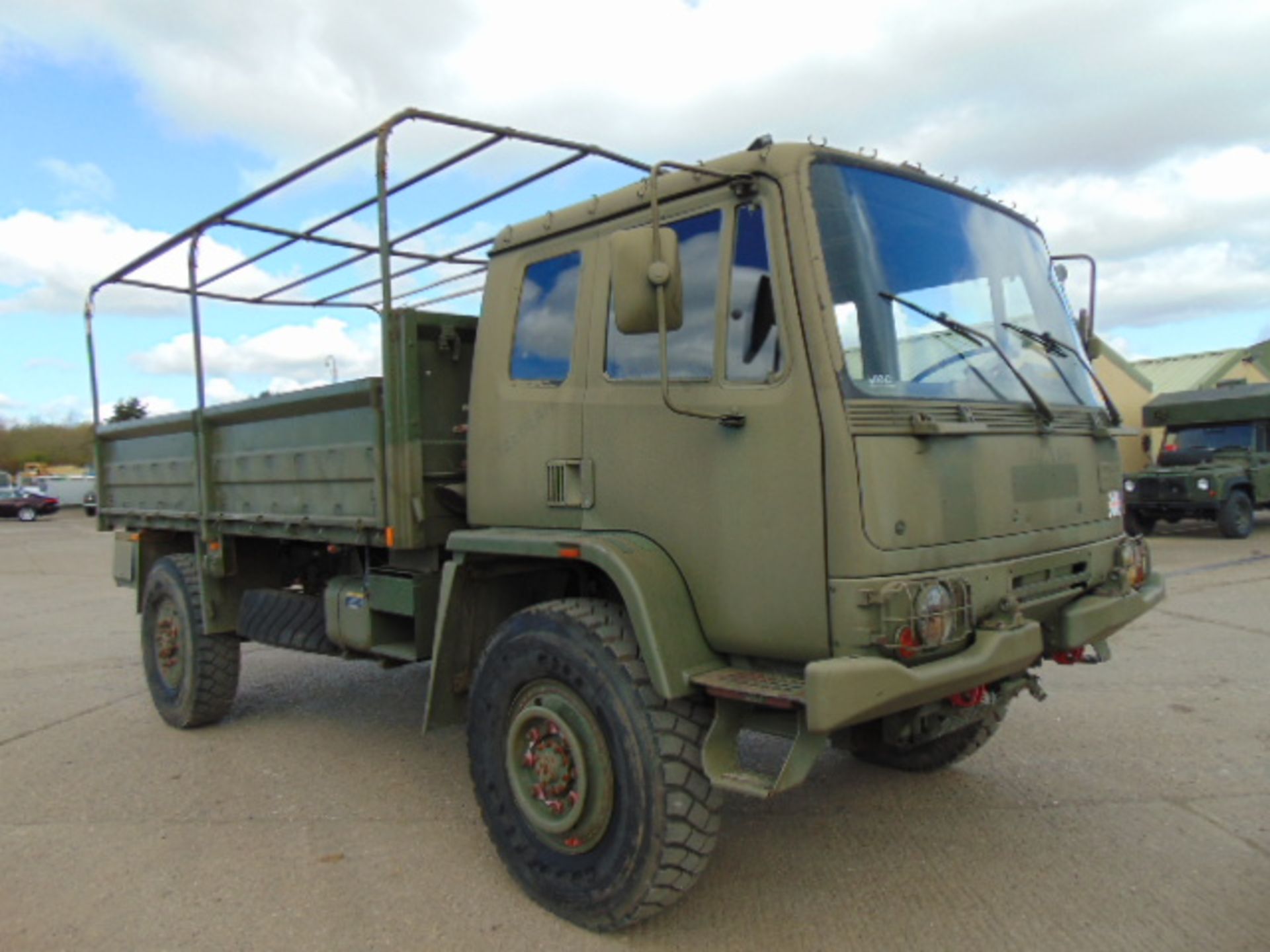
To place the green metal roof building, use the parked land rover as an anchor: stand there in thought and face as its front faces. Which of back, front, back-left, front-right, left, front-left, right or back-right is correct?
back-right

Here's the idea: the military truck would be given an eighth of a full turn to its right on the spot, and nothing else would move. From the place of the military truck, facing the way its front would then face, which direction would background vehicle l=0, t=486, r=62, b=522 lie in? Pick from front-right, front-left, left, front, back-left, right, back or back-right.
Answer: back-right

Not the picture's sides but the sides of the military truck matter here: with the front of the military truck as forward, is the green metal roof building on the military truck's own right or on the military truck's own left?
on the military truck's own left

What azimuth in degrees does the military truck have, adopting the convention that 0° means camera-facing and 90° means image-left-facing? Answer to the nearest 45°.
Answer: approximately 315°

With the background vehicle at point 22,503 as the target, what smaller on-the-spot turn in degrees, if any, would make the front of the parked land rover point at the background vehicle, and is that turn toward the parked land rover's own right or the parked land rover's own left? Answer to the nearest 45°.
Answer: approximately 45° to the parked land rover's own right
